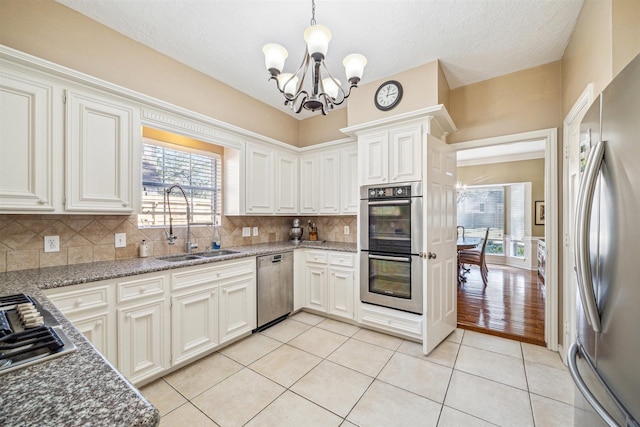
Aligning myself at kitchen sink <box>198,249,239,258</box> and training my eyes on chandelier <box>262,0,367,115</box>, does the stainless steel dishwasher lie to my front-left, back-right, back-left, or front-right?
front-left

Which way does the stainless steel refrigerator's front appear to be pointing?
to the viewer's left

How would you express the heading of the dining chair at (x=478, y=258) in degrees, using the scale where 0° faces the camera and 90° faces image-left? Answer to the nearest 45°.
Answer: approximately 90°

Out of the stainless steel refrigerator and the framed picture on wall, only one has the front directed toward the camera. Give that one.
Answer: the framed picture on wall

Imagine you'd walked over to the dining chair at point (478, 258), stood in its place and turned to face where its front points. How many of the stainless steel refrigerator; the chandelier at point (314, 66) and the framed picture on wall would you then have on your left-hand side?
2

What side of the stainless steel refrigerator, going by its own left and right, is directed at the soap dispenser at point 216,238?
front

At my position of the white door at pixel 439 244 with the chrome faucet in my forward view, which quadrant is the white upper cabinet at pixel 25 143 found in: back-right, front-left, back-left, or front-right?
front-left

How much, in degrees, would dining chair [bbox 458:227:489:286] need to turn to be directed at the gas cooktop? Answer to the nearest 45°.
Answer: approximately 90° to its left

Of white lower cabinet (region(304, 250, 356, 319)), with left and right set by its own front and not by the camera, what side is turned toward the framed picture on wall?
back

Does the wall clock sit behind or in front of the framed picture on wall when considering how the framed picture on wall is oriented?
in front

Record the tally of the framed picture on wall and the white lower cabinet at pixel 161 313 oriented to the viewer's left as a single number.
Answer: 0

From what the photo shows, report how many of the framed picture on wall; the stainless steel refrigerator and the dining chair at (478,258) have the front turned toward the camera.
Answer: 1

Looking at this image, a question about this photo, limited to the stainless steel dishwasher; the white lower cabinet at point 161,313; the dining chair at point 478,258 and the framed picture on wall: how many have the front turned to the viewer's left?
1

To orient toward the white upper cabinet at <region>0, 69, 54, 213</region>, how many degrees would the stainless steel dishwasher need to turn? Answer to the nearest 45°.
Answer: approximately 90° to its right

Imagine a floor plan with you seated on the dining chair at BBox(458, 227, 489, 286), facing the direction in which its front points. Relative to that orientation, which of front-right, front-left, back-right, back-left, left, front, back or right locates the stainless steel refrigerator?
left

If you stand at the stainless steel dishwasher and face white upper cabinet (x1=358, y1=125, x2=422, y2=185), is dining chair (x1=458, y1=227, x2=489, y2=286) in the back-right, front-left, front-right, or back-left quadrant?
front-left

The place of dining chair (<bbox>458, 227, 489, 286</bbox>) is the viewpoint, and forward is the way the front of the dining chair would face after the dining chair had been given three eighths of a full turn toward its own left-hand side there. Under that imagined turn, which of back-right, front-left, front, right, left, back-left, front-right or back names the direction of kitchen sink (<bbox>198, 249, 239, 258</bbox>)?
right
